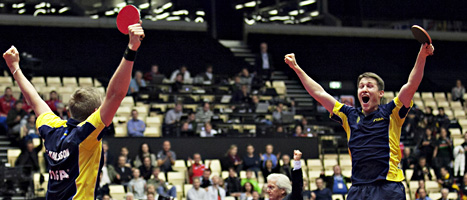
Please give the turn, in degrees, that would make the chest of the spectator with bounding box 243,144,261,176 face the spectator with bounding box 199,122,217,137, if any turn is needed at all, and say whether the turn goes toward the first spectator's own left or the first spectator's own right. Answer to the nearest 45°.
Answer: approximately 135° to the first spectator's own right

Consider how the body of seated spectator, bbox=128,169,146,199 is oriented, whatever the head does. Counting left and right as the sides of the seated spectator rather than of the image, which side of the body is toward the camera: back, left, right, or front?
front

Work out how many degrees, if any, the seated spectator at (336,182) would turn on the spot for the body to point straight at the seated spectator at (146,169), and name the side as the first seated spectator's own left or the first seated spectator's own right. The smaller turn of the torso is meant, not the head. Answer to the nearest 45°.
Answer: approximately 90° to the first seated spectator's own right

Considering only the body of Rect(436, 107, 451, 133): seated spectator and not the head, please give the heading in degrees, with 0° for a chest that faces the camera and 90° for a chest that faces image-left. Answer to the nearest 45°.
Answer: approximately 45°

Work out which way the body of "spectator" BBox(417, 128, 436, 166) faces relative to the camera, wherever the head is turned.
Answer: toward the camera

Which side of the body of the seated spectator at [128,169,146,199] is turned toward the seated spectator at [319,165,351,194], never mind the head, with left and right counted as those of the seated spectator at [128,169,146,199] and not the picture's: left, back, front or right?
left

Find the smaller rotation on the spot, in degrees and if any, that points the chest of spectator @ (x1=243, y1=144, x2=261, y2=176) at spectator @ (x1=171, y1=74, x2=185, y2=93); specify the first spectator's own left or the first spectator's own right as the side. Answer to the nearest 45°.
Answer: approximately 135° to the first spectator's own right

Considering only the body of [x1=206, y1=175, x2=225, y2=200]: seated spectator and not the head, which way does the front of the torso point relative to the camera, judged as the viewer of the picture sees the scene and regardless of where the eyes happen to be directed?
toward the camera

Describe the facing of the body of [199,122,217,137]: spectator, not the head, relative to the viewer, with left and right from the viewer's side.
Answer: facing the viewer

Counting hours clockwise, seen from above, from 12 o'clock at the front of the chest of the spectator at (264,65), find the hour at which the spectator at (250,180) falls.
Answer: the spectator at (250,180) is roughly at 12 o'clock from the spectator at (264,65).
